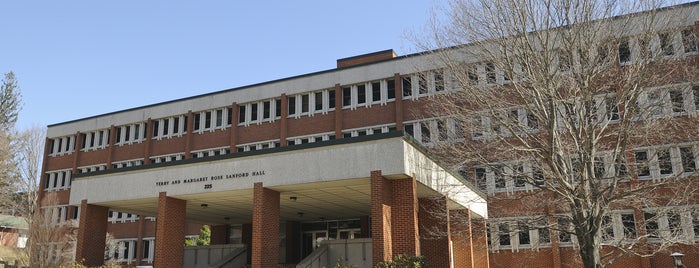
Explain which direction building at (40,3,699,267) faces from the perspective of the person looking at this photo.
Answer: facing the viewer and to the left of the viewer

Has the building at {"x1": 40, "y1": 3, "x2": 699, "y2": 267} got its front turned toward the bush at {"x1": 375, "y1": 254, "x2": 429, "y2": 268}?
no
